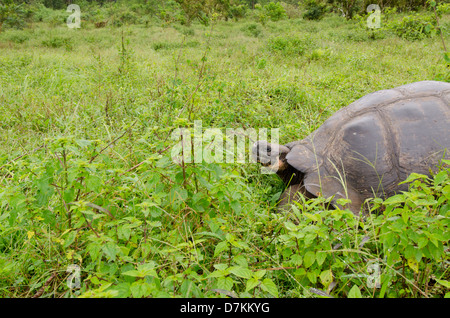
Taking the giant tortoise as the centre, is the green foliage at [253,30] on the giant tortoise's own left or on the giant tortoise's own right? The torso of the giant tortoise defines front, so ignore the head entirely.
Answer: on the giant tortoise's own right

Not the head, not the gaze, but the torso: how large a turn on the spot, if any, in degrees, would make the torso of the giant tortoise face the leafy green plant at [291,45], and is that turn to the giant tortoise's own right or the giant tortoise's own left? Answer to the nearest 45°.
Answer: approximately 90° to the giant tortoise's own right

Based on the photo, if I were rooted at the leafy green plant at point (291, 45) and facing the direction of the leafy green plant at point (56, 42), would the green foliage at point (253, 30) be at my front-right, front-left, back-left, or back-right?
front-right

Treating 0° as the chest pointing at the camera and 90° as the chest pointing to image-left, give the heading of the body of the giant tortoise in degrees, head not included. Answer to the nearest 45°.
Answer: approximately 90°

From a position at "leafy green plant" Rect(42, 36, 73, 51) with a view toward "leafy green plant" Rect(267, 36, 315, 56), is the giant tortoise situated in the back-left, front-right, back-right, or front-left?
front-right
